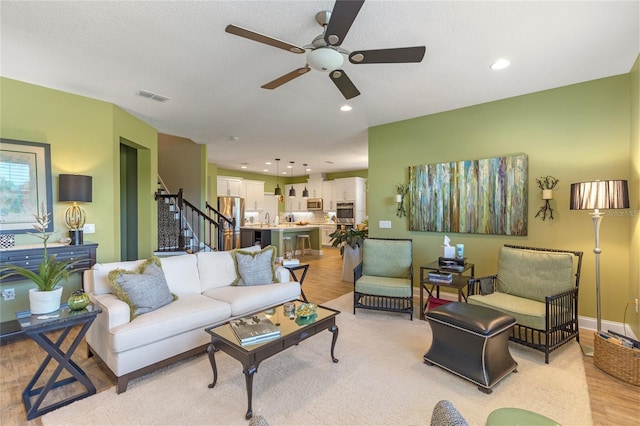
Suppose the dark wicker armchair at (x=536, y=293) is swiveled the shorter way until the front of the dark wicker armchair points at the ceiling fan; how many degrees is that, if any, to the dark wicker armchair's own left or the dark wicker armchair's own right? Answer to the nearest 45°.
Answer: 0° — it already faces it

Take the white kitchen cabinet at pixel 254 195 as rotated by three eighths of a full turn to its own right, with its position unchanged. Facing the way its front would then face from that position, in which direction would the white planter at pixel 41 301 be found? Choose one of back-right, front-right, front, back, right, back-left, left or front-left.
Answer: back-left

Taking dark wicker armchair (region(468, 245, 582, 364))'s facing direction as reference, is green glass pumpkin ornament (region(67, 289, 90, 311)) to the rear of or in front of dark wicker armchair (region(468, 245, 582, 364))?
in front

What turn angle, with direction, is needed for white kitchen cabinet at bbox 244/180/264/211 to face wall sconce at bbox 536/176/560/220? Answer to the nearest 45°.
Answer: approximately 45° to its left

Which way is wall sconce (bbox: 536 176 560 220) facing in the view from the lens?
facing the viewer

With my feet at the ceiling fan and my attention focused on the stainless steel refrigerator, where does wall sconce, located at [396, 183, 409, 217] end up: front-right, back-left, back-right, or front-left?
front-right

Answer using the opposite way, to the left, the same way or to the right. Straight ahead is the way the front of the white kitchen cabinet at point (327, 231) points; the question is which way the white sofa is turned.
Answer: to the left

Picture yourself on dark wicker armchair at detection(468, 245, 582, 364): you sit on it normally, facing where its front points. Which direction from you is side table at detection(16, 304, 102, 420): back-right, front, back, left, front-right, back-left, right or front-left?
front

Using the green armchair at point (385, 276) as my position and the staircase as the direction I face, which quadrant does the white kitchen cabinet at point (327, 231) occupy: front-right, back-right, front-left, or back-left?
front-right

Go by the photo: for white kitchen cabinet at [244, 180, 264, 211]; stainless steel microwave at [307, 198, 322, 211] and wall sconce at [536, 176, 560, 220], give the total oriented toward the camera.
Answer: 3

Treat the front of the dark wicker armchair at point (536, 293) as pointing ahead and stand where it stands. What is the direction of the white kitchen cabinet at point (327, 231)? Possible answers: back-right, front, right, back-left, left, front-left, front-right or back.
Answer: right

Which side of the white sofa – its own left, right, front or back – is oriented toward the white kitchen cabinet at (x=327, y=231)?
left

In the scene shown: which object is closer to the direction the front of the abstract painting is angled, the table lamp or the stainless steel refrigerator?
the table lamp

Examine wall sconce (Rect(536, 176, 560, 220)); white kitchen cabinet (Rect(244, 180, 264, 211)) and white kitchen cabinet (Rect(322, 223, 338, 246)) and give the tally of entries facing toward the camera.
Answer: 3

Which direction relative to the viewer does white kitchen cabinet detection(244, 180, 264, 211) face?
toward the camera

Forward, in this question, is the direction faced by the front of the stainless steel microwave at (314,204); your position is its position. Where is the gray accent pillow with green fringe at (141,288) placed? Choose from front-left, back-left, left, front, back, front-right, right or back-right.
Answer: front

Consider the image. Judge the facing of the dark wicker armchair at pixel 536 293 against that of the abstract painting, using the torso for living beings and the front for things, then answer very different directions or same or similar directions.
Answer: same or similar directions
